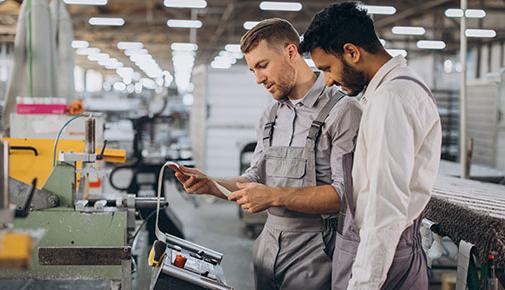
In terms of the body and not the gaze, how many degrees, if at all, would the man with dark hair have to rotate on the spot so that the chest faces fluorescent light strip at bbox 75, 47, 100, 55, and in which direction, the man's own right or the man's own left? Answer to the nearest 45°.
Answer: approximately 45° to the man's own right

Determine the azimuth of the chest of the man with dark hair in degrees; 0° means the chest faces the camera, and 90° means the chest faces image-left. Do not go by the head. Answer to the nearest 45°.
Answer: approximately 90°

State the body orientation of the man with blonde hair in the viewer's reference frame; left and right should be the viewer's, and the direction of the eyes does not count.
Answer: facing the viewer and to the left of the viewer

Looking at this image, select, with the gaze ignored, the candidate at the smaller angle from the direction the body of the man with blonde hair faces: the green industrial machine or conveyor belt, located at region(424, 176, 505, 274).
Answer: the green industrial machine

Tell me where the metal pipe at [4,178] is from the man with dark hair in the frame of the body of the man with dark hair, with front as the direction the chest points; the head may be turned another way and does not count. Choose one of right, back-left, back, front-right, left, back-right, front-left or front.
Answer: front-left

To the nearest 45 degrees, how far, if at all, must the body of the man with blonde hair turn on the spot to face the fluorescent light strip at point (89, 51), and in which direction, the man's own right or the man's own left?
approximately 135° to the man's own right

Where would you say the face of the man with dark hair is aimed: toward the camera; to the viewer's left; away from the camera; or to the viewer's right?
to the viewer's left

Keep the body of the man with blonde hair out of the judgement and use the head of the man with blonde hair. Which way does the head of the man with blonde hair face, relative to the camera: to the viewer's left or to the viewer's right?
to the viewer's left

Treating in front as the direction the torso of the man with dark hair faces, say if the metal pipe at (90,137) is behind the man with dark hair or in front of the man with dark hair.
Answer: in front

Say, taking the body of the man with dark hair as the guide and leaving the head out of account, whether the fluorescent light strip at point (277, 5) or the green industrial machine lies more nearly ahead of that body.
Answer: the green industrial machine

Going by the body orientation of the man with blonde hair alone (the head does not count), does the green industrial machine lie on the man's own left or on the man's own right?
on the man's own right

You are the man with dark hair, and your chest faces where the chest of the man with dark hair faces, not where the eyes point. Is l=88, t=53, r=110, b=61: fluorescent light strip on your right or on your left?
on your right

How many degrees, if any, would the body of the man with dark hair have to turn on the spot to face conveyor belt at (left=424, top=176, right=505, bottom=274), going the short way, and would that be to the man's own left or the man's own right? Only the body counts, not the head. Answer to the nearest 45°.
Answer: approximately 135° to the man's own right
